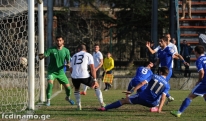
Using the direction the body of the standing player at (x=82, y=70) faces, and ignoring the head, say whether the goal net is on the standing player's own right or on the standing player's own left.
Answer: on the standing player's own left

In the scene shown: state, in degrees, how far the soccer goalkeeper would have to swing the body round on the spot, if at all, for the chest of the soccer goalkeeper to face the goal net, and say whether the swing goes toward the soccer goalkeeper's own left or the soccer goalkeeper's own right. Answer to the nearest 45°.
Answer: approximately 135° to the soccer goalkeeper's own right

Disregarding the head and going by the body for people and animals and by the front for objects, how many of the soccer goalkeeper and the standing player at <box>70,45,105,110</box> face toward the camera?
1

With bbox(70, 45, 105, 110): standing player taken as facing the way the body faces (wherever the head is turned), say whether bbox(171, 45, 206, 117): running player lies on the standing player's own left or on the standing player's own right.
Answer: on the standing player's own right

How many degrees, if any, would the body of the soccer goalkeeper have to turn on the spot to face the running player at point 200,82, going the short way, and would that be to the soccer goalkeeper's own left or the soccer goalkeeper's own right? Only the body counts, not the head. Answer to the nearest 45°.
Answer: approximately 45° to the soccer goalkeeper's own left

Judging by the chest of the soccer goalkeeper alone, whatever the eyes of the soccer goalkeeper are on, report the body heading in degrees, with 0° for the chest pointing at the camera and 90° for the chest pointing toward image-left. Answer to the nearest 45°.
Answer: approximately 0°
